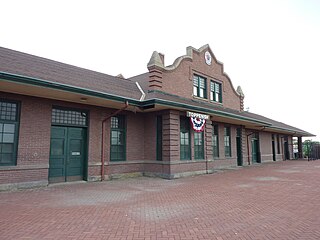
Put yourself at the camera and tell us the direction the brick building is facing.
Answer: facing the viewer and to the right of the viewer
